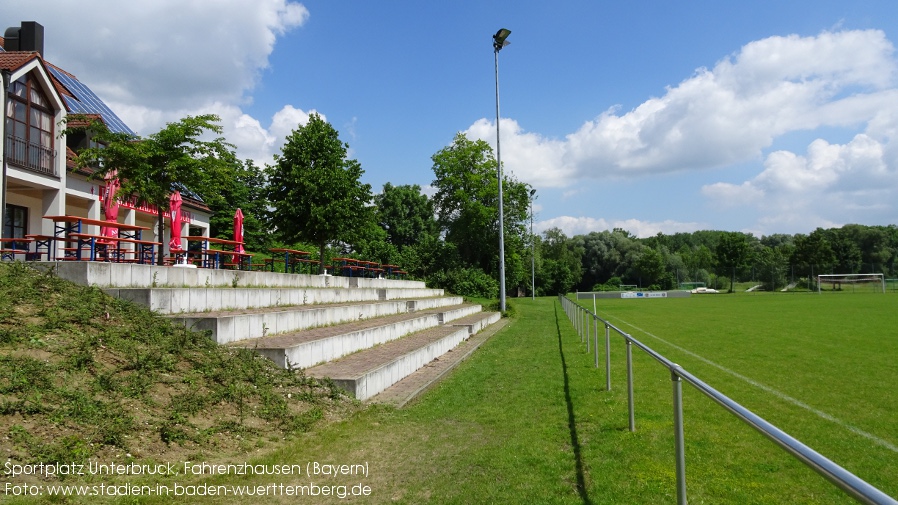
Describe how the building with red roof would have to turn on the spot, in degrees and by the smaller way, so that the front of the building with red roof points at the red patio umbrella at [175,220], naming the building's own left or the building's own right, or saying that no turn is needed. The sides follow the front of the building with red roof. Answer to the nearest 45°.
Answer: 0° — it already faces it

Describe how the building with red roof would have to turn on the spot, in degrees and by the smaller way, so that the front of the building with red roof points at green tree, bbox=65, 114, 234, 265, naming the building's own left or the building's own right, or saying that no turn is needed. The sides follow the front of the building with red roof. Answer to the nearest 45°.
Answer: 0° — it already faces it

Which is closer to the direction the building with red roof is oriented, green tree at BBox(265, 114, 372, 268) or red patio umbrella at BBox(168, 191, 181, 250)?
the red patio umbrella

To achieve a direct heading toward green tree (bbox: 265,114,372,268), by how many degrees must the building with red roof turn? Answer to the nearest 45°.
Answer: approximately 45° to its left

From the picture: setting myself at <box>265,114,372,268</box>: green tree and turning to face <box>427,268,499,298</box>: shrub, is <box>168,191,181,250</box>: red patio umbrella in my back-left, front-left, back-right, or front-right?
back-right

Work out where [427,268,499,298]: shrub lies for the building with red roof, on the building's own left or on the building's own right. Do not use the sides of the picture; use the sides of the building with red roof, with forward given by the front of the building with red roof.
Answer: on the building's own left

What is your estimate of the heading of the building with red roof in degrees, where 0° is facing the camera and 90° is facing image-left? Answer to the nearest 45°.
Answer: approximately 315°

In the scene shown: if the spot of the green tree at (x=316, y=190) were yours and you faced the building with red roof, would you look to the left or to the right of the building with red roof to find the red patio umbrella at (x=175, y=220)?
left
